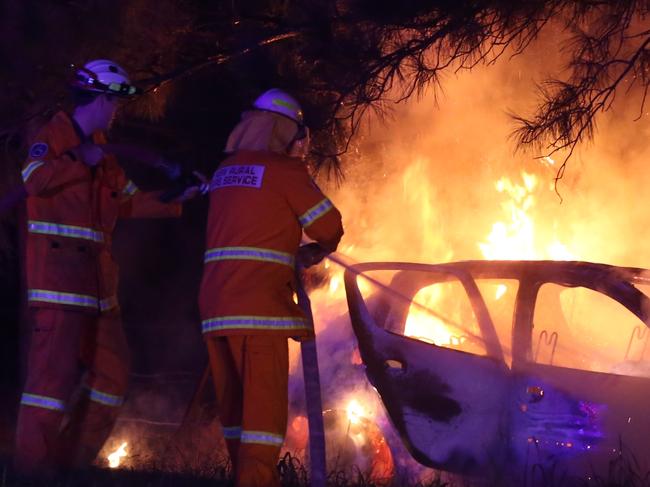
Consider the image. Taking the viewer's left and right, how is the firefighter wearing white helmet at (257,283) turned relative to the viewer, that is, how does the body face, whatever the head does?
facing away from the viewer and to the right of the viewer

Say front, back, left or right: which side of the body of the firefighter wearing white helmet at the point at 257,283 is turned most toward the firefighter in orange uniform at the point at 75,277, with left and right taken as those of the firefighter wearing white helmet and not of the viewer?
left

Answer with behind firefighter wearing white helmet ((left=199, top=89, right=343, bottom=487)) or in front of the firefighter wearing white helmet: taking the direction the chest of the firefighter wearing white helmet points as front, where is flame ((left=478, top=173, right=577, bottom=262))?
in front

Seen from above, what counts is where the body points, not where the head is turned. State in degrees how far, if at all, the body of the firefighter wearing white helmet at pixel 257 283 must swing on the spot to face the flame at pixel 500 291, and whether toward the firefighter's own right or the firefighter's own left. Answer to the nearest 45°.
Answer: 0° — they already face it

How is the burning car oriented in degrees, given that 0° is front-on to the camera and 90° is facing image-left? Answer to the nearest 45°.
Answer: approximately 270°

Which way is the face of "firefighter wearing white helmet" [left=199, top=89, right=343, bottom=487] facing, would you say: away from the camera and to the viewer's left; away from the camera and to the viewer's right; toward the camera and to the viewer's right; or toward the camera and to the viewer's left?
away from the camera and to the viewer's right

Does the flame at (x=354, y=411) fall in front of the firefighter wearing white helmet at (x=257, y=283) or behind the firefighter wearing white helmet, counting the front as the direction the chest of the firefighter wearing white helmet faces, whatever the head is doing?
in front
